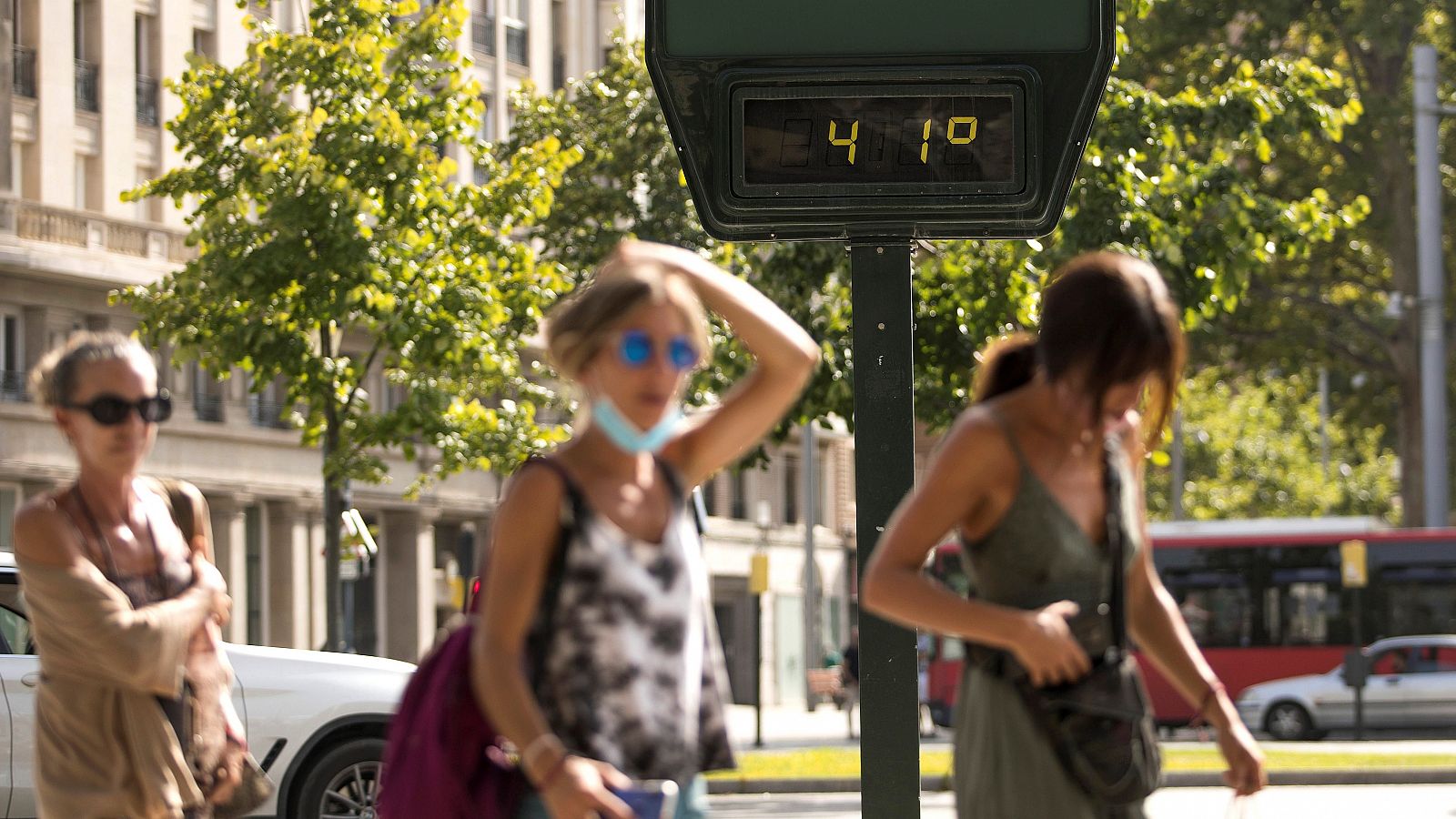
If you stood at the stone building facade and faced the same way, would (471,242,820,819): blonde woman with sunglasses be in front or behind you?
in front

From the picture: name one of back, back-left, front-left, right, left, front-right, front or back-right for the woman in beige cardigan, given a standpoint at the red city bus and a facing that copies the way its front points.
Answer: left

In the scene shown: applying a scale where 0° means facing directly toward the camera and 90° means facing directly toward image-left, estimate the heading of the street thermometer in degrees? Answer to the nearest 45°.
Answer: approximately 0°

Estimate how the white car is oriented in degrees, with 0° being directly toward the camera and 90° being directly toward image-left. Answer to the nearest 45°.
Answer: approximately 270°

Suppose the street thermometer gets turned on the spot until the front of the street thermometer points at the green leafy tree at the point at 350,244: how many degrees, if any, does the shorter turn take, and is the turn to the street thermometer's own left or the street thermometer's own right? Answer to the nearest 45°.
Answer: approximately 180°

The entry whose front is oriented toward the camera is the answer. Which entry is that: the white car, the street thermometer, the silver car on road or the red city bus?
the street thermometer

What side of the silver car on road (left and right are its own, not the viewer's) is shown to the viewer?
left

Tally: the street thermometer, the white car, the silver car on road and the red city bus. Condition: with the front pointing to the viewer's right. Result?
1

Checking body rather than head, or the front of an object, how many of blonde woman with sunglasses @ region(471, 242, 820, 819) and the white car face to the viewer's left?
0

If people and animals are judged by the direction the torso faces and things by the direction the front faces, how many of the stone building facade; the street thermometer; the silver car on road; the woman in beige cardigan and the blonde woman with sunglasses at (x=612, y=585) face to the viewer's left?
1

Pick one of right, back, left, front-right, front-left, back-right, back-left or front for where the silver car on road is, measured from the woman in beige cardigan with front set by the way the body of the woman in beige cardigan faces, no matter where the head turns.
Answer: left

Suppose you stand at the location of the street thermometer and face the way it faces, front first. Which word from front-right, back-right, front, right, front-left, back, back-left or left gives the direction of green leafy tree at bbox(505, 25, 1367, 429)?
back

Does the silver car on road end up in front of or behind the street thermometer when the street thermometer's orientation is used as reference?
behind

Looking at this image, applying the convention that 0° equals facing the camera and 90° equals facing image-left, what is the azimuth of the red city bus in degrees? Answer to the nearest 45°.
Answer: approximately 90°

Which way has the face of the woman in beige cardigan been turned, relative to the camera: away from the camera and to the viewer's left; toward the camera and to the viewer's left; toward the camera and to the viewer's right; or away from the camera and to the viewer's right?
toward the camera and to the viewer's right

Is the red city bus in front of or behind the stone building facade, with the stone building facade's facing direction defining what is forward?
in front

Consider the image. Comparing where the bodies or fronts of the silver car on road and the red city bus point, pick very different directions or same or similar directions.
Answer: same or similar directions

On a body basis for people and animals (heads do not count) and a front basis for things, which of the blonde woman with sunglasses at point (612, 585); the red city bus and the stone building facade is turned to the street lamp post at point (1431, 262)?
the stone building facade
